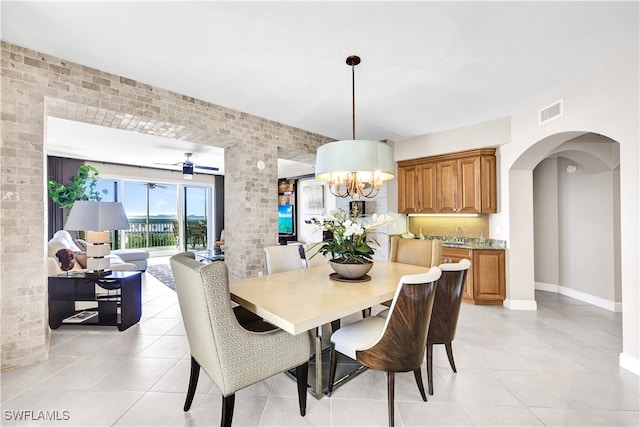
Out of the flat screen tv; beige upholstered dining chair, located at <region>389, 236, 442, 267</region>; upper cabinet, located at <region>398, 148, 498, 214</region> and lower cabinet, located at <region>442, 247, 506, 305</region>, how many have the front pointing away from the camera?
0

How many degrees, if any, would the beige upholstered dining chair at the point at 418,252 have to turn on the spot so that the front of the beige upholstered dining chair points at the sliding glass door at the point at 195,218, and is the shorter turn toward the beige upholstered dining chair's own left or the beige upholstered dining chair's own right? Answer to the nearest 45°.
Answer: approximately 90° to the beige upholstered dining chair's own right

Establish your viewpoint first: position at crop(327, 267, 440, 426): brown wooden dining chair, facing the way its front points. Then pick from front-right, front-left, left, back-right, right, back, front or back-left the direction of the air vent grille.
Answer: right

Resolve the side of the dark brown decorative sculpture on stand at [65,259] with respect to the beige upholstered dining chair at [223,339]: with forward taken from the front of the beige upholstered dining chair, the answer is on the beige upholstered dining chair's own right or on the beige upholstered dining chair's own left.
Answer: on the beige upholstered dining chair's own left

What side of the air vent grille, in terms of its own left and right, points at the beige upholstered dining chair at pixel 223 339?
front

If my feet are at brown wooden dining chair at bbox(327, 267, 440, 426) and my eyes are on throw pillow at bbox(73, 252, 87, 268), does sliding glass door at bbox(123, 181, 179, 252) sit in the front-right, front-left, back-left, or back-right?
front-right

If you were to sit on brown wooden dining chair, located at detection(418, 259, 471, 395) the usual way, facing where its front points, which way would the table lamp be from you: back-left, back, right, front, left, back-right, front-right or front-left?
front-left

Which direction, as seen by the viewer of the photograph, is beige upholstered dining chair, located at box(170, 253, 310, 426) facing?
facing away from the viewer and to the right of the viewer

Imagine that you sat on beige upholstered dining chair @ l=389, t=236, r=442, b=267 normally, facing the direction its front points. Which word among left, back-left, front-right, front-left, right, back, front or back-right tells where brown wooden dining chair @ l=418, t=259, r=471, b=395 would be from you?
front-left

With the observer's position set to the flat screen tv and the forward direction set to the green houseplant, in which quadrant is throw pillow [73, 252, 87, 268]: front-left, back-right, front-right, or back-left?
front-left

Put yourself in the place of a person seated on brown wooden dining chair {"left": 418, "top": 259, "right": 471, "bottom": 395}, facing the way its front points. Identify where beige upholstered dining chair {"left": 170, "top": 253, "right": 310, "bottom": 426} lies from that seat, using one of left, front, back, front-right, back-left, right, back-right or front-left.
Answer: left

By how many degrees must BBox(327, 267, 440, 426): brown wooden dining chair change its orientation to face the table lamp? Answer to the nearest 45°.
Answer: approximately 45° to its left

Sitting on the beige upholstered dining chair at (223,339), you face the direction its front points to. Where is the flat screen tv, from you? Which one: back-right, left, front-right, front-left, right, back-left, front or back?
front-left

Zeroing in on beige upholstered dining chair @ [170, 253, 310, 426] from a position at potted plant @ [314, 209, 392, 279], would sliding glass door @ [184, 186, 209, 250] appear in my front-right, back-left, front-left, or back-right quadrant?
back-right

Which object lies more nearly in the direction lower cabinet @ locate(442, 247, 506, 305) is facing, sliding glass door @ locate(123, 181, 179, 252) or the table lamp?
the table lamp

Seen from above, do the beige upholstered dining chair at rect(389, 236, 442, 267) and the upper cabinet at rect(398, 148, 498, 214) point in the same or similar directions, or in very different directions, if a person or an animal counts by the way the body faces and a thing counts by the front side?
same or similar directions

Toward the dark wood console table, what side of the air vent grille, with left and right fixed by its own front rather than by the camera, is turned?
front

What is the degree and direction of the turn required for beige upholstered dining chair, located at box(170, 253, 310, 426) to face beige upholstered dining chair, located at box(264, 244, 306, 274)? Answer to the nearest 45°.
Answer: approximately 45° to its left

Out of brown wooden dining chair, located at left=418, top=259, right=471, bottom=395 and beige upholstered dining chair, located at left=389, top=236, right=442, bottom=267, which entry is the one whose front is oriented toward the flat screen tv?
the brown wooden dining chair
